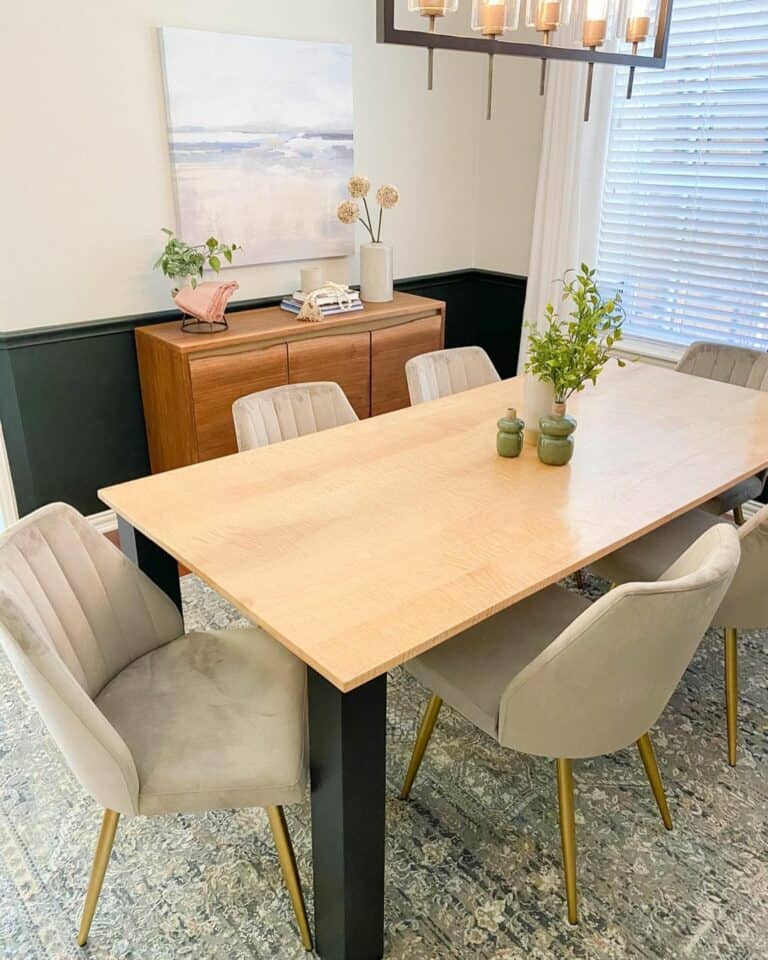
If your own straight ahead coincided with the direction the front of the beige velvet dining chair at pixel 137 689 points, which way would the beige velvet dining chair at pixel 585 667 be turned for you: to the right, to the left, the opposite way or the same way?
to the left

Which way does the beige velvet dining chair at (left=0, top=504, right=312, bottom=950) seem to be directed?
to the viewer's right

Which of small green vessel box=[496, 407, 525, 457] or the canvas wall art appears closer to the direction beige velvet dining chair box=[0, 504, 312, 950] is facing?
the small green vessel

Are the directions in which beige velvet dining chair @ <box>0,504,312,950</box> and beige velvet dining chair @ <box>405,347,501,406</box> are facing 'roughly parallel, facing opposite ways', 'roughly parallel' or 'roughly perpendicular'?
roughly perpendicular

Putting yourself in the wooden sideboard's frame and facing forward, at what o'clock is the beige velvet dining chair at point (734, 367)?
The beige velvet dining chair is roughly at 11 o'clock from the wooden sideboard.

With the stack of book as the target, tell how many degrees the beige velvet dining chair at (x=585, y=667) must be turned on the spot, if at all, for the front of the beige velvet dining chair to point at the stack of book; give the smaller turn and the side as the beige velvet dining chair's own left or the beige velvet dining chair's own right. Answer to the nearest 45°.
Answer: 0° — it already faces it

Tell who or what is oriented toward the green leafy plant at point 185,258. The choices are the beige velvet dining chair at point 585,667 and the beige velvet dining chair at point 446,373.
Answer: the beige velvet dining chair at point 585,667

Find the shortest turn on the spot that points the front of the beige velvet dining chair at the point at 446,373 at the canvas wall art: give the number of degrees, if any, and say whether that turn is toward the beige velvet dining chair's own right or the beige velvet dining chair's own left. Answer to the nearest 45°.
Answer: approximately 180°

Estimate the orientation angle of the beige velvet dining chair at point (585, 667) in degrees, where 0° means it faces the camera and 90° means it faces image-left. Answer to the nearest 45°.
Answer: approximately 135°

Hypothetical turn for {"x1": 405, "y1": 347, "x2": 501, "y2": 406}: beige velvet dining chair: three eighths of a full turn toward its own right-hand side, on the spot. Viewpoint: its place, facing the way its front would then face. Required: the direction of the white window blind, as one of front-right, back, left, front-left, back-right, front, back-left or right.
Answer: back-right
